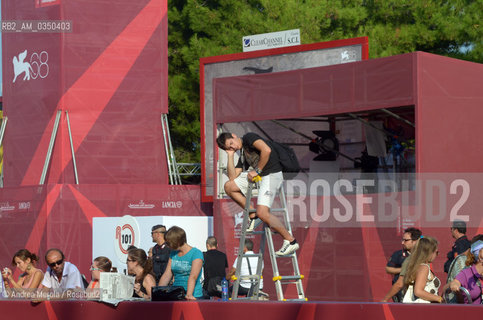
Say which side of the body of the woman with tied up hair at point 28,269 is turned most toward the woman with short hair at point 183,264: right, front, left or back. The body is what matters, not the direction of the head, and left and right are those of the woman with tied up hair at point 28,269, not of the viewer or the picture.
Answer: left

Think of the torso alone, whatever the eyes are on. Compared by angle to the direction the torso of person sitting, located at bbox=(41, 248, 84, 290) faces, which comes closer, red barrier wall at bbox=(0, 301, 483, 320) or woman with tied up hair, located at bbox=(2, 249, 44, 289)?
the red barrier wall

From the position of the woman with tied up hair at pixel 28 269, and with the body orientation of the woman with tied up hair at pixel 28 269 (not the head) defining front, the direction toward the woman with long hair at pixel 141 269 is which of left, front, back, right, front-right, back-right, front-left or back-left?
left

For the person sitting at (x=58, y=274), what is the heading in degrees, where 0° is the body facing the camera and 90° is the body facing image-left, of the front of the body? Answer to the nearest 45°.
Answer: approximately 0°

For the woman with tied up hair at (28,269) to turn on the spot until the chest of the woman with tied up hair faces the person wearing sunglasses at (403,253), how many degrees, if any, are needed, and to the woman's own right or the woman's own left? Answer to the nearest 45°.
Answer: approximately 90° to the woman's own left
